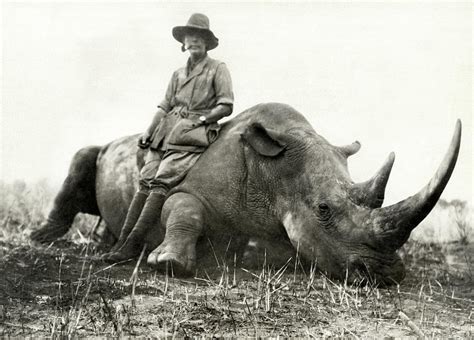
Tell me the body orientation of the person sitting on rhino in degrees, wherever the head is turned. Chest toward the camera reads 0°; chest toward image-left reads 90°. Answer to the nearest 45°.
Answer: approximately 45°
